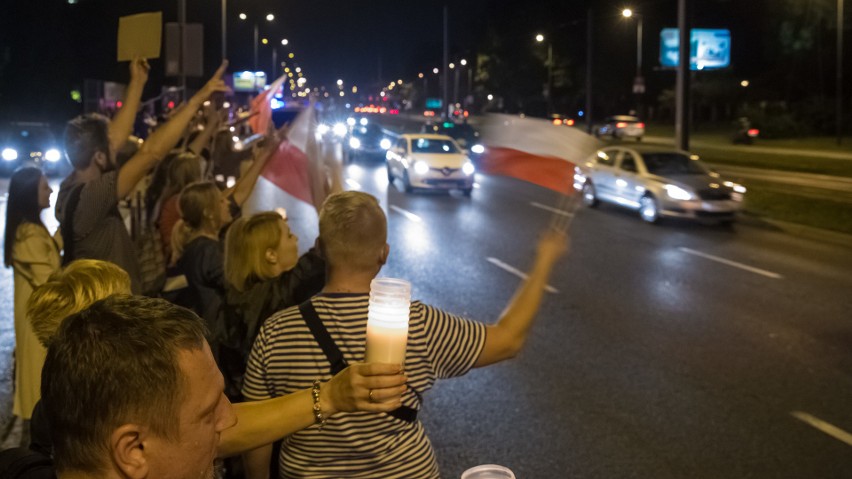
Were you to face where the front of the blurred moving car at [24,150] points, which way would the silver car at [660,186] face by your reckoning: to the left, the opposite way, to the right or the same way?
the same way

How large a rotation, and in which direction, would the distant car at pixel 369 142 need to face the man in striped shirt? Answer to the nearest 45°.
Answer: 0° — it already faces them

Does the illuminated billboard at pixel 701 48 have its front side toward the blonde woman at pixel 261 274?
yes

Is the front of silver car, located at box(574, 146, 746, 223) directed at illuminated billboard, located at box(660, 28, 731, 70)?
no

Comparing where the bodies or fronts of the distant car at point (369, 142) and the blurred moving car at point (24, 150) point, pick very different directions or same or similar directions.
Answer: same or similar directions

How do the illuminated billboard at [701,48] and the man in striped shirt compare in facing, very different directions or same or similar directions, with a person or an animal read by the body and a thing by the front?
very different directions

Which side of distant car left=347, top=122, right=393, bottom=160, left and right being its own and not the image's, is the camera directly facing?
front

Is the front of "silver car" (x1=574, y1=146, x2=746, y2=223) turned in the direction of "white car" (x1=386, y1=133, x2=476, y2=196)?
no

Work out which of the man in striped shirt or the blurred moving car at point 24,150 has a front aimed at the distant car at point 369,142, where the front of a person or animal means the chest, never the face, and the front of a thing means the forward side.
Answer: the man in striped shirt

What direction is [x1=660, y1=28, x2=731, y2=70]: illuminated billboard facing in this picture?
toward the camera

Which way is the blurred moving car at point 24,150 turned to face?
toward the camera

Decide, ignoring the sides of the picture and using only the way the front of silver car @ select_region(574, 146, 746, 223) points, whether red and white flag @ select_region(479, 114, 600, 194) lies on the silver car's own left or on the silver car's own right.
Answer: on the silver car's own right

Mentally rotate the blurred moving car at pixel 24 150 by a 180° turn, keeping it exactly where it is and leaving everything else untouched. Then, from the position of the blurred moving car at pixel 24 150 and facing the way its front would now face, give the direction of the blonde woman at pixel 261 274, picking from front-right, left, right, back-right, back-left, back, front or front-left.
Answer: back

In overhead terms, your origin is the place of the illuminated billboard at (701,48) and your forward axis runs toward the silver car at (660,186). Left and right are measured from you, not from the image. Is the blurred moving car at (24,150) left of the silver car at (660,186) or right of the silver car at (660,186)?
right

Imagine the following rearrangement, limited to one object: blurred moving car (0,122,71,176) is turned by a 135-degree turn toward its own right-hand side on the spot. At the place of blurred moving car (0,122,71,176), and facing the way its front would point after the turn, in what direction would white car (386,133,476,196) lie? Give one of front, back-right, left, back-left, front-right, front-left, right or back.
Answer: back

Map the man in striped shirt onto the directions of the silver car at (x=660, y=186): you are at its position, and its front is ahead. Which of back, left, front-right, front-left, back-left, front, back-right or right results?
front-right

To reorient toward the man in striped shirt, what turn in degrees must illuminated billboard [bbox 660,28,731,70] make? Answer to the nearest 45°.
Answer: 0° — it already faces them

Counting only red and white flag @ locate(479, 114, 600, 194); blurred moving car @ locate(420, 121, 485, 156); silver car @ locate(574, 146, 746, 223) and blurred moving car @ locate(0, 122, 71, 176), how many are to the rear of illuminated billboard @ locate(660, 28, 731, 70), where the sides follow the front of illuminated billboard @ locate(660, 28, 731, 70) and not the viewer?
0

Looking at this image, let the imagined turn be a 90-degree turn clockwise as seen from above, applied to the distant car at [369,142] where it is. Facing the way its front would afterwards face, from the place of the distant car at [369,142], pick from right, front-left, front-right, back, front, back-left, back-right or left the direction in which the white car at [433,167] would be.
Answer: left

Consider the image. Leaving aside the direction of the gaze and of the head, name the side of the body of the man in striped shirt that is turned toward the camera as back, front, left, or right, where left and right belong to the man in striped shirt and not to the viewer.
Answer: back

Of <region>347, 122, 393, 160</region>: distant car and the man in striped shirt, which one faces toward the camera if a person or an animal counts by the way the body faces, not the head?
the distant car
